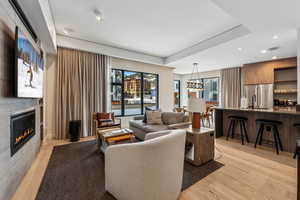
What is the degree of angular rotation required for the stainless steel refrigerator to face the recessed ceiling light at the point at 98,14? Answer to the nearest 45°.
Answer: approximately 45° to its right

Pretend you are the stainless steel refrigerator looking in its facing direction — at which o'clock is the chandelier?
The chandelier is roughly at 2 o'clock from the stainless steel refrigerator.

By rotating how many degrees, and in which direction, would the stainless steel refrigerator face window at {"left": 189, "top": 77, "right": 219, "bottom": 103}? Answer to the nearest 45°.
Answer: approximately 135° to its right

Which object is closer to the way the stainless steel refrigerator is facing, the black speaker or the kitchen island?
the kitchen island

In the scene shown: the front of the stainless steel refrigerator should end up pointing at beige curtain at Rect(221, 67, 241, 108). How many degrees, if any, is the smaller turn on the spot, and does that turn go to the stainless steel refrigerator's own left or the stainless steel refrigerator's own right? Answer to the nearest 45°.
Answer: approximately 135° to the stainless steel refrigerator's own right

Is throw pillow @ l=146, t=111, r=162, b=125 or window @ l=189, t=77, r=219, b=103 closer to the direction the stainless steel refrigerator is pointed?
the throw pillow

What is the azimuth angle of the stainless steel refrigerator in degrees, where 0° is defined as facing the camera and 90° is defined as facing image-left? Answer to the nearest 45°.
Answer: approximately 0°

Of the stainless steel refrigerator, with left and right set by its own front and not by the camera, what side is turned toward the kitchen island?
front

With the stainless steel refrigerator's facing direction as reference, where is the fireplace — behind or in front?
in front

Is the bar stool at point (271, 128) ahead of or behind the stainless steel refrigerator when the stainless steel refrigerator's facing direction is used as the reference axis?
ahead
